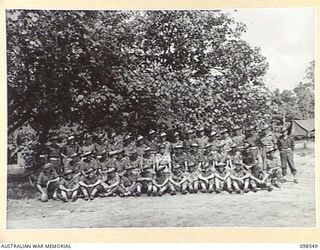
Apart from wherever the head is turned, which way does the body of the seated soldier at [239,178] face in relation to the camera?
toward the camera

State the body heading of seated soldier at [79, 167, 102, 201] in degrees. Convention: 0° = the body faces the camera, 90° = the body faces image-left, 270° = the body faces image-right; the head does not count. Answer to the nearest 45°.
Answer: approximately 0°

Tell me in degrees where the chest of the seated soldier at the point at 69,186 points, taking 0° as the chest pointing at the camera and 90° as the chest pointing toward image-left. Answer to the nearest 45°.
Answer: approximately 0°

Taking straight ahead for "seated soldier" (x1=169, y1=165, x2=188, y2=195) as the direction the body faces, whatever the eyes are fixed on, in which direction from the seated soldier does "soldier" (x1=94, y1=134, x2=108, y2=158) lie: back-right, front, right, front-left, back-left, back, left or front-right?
right

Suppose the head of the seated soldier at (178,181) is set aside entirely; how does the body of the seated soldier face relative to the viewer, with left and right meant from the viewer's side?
facing the viewer

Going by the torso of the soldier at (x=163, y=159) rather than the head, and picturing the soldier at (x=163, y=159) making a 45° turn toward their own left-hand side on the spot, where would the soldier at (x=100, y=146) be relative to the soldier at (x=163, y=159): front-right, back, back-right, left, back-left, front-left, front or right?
back-right

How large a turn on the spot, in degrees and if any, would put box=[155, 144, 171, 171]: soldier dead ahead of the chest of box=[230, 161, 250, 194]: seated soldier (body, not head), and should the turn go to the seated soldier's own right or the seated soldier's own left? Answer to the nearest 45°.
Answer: approximately 90° to the seated soldier's own right

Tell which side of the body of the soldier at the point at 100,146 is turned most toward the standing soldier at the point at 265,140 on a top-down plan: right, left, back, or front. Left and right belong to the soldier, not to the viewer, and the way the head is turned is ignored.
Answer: left

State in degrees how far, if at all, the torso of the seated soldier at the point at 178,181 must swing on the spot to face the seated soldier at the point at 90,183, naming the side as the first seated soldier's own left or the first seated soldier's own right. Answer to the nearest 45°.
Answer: approximately 90° to the first seated soldier's own right

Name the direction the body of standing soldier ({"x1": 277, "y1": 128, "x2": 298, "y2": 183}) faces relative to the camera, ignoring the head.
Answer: toward the camera

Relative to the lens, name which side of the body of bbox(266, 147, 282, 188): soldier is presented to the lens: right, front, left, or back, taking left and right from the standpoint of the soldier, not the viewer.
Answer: front

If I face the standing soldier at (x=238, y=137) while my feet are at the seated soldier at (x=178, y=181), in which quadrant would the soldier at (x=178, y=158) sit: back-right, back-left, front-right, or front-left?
front-left
